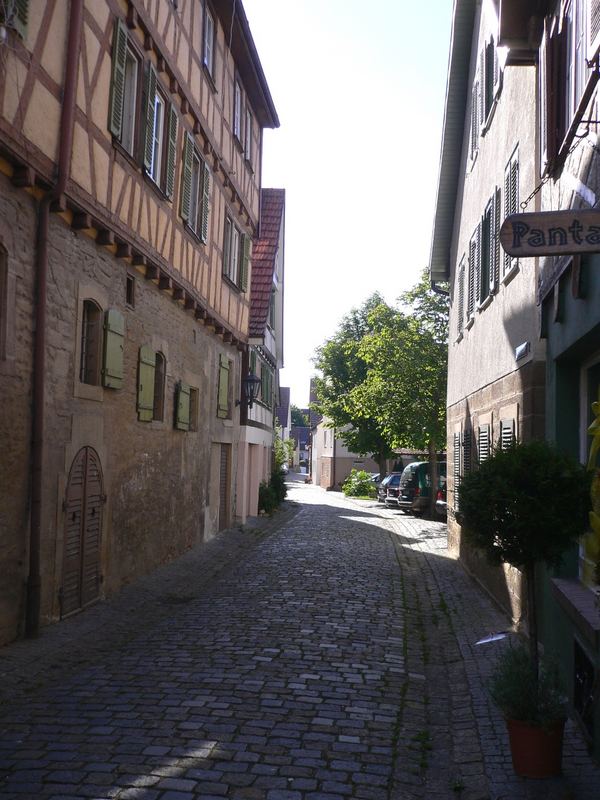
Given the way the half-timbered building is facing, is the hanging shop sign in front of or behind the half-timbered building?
in front

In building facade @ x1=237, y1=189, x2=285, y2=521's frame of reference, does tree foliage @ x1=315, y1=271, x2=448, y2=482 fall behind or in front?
in front

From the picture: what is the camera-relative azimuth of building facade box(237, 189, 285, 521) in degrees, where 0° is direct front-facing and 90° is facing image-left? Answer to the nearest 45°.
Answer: approximately 270°

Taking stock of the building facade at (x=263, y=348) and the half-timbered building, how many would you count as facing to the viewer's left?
0

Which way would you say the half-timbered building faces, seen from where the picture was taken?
facing the viewer and to the right of the viewer

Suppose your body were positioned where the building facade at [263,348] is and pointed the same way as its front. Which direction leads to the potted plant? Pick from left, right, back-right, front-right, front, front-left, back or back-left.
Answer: right

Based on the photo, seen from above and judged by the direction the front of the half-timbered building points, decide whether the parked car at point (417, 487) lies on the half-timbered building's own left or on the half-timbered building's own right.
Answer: on the half-timbered building's own left

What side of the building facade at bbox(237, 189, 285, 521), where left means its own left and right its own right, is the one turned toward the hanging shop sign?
right

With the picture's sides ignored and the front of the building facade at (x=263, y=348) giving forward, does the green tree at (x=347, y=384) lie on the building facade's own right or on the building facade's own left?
on the building facade's own left

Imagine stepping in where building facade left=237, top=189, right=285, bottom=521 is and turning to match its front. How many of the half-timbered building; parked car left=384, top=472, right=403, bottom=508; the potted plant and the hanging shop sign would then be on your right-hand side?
3
